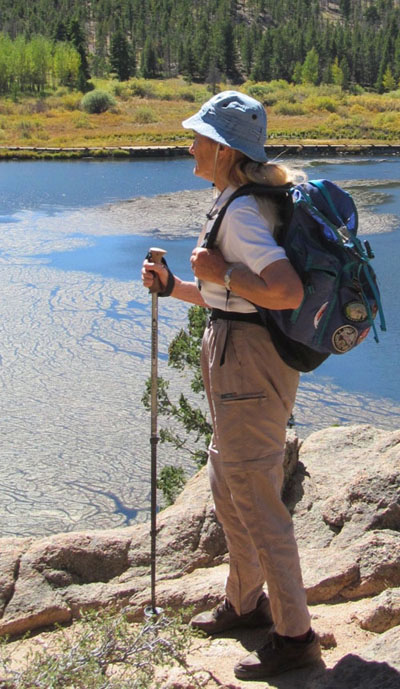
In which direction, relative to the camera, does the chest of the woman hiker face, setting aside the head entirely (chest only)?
to the viewer's left
